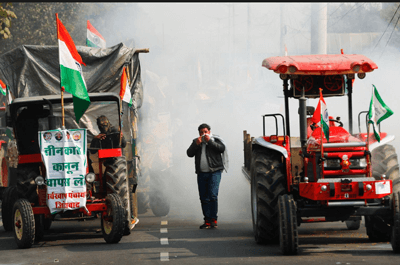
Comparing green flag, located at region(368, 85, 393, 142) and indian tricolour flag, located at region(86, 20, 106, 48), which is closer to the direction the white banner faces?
the green flag

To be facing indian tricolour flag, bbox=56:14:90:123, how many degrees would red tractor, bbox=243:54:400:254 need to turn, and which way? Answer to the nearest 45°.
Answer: approximately 90° to its right

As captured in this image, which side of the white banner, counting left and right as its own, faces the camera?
front

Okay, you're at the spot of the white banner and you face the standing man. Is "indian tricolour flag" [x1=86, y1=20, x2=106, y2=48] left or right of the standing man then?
left

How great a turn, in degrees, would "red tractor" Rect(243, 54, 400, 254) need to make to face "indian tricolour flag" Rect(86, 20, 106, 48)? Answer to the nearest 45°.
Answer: approximately 135° to its right

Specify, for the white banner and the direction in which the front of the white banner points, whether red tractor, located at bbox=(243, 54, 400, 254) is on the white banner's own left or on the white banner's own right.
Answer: on the white banner's own left

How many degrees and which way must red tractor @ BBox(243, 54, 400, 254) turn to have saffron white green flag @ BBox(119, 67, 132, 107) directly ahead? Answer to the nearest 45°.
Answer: approximately 135° to its right

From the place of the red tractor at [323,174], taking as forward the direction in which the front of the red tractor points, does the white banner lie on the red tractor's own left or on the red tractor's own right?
on the red tractor's own right

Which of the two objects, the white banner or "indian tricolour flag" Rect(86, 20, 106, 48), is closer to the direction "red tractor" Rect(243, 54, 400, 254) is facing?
the white banner

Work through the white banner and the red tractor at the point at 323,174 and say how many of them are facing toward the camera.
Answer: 2

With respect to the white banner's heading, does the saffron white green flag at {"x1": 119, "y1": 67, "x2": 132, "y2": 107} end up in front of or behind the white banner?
behind

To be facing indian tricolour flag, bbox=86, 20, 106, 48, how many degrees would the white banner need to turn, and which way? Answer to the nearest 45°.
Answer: approximately 180°

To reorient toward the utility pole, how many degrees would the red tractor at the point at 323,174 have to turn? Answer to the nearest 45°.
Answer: approximately 180°
